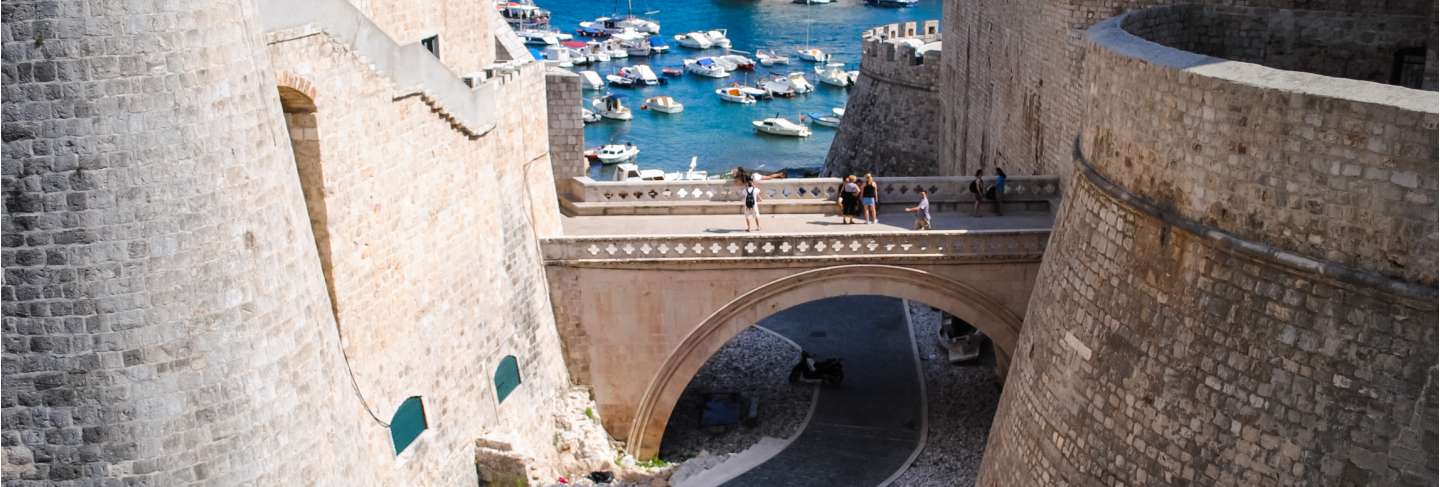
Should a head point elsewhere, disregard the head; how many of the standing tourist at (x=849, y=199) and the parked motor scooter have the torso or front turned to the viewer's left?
1

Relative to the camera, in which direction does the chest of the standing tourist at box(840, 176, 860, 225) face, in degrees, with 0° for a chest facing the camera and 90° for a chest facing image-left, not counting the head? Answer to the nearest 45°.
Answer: approximately 180°

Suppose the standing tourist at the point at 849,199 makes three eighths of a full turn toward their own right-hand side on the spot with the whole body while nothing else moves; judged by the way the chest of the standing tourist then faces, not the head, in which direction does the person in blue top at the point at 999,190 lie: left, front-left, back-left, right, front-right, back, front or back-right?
front-left

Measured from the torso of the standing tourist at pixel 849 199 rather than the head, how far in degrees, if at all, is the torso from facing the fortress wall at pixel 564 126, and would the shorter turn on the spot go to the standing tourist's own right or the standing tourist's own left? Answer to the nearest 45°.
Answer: approximately 90° to the standing tourist's own left

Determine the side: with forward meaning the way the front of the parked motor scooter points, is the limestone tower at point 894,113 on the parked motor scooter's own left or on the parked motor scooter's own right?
on the parked motor scooter's own right

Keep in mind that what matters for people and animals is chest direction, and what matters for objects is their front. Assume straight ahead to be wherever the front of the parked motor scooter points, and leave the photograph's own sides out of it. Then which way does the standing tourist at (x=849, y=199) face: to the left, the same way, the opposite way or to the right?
to the right

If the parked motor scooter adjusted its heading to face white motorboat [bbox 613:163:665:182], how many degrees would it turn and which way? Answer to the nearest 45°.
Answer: approximately 45° to its right

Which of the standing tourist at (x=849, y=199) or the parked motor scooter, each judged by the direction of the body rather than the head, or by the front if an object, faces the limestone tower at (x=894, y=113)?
the standing tourist

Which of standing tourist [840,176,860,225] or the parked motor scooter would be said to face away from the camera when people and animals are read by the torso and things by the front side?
the standing tourist

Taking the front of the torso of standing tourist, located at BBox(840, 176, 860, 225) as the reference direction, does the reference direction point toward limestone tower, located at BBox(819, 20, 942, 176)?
yes

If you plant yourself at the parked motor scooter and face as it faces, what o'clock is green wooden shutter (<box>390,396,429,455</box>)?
The green wooden shutter is roughly at 10 o'clock from the parked motor scooter.

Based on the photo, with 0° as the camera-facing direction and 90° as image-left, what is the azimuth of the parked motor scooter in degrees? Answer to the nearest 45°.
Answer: approximately 90°

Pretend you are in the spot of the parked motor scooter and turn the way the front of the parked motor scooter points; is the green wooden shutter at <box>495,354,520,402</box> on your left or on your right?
on your left
